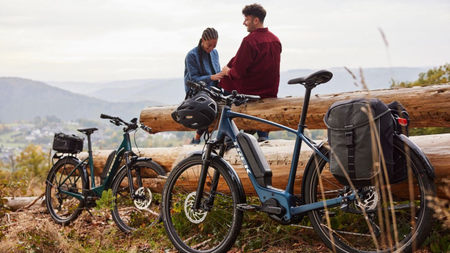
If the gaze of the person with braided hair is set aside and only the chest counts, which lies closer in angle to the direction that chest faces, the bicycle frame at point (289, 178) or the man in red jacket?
the man in red jacket

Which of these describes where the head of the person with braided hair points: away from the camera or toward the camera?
toward the camera

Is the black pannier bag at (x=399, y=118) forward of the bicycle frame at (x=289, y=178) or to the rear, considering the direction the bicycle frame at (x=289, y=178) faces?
to the rear

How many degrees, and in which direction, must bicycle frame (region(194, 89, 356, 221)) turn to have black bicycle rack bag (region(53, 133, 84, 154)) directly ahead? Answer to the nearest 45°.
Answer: approximately 45° to its right

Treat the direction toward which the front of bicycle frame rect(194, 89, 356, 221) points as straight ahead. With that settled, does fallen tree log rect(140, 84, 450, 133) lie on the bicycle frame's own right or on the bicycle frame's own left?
on the bicycle frame's own right

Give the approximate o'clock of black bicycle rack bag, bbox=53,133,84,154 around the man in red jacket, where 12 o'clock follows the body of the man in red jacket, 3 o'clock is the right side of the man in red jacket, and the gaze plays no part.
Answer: The black bicycle rack bag is roughly at 11 o'clock from the man in red jacket.

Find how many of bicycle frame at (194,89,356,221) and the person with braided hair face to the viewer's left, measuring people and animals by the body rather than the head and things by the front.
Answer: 1

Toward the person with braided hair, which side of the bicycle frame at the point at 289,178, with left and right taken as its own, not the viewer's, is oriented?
right

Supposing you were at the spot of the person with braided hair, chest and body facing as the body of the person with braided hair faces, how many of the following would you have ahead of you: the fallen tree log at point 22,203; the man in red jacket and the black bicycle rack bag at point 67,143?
1

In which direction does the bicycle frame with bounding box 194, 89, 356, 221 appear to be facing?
to the viewer's left

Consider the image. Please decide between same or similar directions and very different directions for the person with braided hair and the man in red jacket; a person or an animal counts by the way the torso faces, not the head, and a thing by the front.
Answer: very different directions

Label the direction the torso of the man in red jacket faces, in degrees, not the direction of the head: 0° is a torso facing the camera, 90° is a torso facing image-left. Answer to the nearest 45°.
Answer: approximately 135°

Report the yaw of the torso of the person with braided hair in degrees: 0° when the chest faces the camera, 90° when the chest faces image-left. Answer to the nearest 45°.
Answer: approximately 315°

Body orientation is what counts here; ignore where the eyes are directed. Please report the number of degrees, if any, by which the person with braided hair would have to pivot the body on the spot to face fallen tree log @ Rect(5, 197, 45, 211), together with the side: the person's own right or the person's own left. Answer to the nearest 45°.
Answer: approximately 135° to the person's own right

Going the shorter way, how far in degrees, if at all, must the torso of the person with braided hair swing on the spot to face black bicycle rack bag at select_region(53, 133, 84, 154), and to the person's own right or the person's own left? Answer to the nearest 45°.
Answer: approximately 135° to the person's own right
